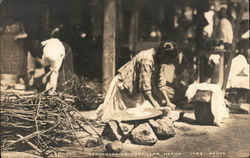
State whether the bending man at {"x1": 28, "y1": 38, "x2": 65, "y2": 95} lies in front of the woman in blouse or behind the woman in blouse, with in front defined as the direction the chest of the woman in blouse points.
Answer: behind

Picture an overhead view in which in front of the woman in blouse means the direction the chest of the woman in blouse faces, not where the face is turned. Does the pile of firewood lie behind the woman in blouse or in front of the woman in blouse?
behind

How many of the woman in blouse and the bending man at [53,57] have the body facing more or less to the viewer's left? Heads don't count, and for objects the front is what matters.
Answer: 1

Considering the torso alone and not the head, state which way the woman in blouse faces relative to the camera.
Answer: to the viewer's right

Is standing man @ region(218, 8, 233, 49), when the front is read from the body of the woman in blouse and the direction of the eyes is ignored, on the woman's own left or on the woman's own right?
on the woman's own left

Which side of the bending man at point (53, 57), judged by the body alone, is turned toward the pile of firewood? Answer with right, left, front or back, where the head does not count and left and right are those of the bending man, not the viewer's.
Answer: left

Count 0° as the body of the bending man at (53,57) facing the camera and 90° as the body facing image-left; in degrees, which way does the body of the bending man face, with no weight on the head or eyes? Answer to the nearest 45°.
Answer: approximately 90°

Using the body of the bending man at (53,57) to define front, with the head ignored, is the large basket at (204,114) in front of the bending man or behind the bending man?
behind
